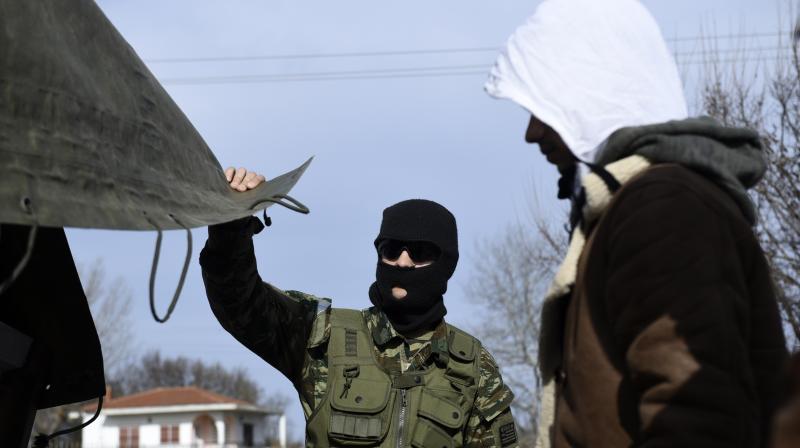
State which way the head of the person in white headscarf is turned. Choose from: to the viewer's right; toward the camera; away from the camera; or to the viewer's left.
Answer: to the viewer's left

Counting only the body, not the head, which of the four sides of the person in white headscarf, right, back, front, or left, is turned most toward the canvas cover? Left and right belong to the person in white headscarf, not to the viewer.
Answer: front

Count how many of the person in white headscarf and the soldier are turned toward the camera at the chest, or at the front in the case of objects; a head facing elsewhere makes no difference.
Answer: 1

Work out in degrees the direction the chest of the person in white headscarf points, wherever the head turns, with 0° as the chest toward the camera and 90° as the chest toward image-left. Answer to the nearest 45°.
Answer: approximately 90°

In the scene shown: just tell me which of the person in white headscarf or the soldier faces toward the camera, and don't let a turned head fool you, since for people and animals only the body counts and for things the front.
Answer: the soldier

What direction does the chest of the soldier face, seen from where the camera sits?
toward the camera
